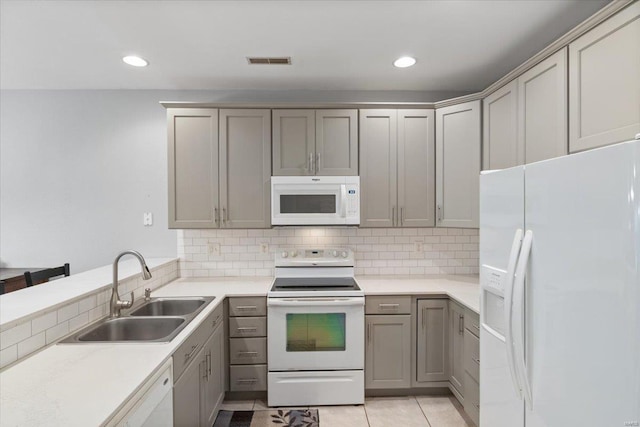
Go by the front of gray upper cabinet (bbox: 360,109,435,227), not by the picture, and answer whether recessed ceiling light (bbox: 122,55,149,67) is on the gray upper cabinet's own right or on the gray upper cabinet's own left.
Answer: on the gray upper cabinet's own right

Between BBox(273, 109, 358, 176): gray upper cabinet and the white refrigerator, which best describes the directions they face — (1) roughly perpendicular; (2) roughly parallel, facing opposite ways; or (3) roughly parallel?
roughly perpendicular

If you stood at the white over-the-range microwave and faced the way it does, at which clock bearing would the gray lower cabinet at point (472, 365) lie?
The gray lower cabinet is roughly at 10 o'clock from the white over-the-range microwave.

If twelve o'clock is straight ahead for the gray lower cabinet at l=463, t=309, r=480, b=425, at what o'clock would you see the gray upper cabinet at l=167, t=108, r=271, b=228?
The gray upper cabinet is roughly at 12 o'clock from the gray lower cabinet.

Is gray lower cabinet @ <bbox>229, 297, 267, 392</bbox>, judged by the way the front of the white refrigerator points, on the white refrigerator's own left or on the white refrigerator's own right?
on the white refrigerator's own right

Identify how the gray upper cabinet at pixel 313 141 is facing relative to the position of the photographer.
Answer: facing the viewer

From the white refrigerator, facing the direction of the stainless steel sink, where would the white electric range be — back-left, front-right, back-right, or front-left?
front-right

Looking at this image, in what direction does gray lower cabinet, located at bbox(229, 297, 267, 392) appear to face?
toward the camera

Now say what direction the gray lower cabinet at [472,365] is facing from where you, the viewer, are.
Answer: facing to the left of the viewer

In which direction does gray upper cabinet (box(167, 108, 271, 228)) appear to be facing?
toward the camera

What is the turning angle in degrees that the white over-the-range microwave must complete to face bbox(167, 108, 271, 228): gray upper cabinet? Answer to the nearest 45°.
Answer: approximately 90° to its right

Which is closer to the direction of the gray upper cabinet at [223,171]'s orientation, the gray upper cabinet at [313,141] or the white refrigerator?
the white refrigerator

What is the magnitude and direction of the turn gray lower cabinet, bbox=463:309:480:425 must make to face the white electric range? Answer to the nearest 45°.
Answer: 0° — it already faces it
